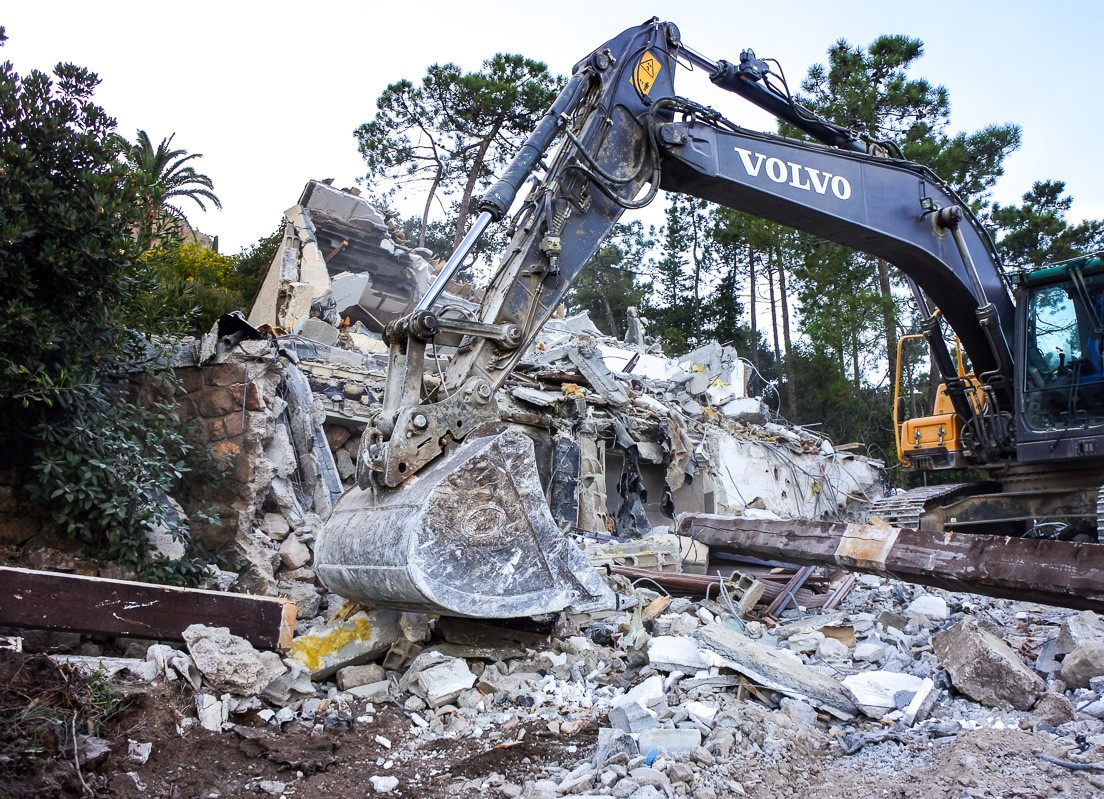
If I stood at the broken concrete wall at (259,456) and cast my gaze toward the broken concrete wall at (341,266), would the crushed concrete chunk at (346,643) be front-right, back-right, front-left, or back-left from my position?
back-right

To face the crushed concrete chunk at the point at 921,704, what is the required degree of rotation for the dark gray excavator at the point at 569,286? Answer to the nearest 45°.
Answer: approximately 90° to its left

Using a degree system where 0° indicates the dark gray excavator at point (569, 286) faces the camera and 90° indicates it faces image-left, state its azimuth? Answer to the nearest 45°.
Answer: approximately 45°
